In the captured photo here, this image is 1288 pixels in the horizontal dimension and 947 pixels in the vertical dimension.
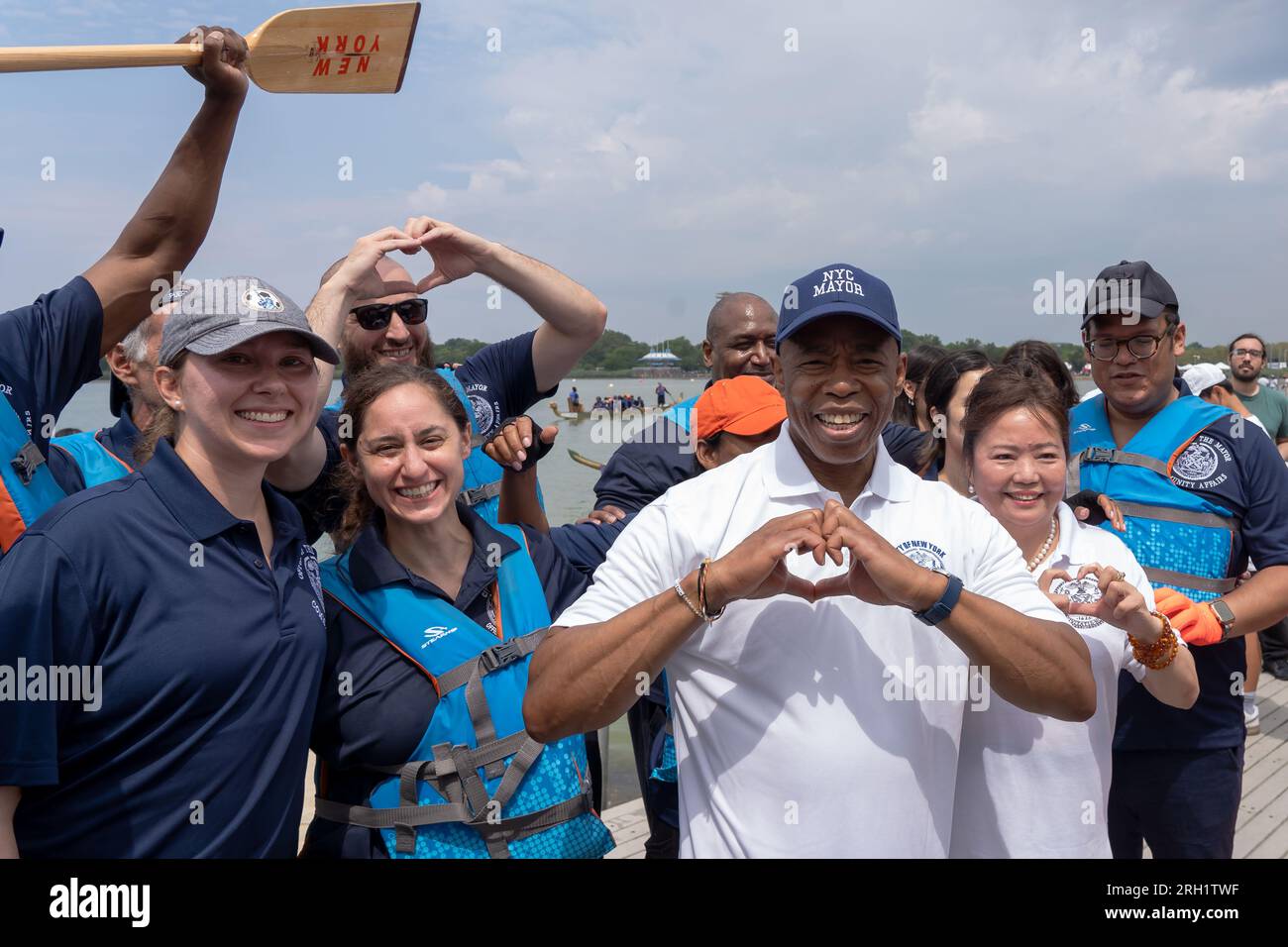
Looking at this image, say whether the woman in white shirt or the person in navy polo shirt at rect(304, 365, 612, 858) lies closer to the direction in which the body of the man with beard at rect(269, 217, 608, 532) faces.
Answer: the person in navy polo shirt

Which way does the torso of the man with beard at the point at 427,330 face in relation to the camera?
toward the camera

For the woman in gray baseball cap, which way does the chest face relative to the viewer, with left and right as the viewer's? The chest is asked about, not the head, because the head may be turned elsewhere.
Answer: facing the viewer and to the right of the viewer

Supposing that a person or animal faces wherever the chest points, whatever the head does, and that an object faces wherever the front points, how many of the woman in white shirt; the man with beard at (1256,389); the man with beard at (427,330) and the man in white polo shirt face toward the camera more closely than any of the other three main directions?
4

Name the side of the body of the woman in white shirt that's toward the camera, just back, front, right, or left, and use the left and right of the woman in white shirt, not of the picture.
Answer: front

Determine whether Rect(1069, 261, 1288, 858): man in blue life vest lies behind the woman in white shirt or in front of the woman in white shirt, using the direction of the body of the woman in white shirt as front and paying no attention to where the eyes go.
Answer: behind

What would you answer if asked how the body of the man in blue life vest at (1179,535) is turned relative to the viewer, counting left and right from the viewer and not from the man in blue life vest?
facing the viewer and to the left of the viewer

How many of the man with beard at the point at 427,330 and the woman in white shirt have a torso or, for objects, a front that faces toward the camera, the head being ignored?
2

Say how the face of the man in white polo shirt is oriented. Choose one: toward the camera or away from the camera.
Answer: toward the camera
